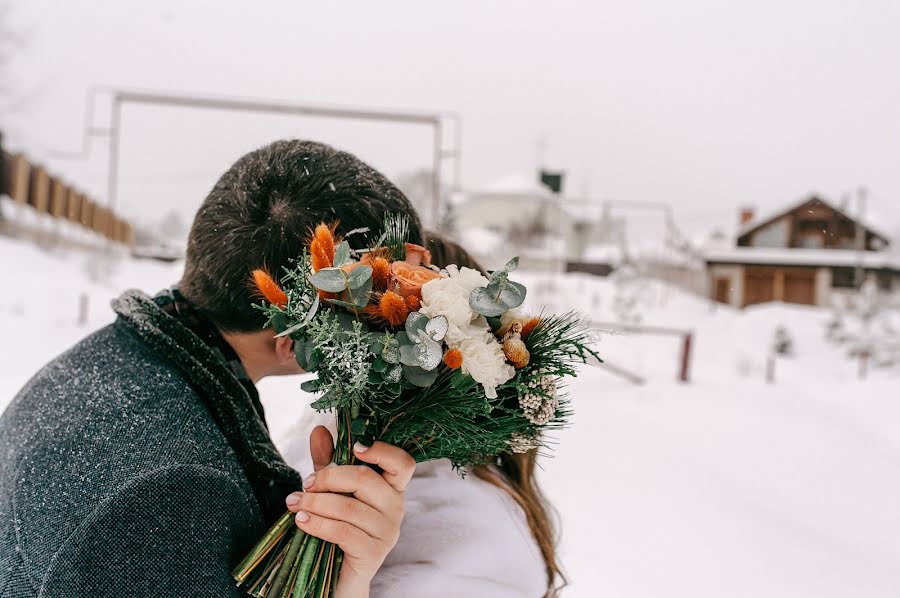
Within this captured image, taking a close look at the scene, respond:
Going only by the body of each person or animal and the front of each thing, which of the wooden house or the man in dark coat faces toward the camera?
the wooden house

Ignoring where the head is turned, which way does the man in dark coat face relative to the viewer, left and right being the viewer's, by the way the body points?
facing to the right of the viewer

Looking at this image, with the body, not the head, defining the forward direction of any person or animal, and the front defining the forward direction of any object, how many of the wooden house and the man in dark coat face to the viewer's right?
1

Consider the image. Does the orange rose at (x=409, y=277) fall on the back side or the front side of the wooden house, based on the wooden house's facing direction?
on the front side

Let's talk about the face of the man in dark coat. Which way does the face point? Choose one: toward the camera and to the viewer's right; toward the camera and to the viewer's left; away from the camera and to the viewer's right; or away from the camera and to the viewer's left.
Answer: away from the camera and to the viewer's right

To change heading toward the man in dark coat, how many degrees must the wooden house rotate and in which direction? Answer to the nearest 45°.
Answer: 0° — it already faces them

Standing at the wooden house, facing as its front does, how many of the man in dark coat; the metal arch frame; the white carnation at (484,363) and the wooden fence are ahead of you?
4

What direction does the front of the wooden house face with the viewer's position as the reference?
facing the viewer

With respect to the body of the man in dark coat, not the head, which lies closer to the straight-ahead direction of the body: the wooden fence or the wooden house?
the wooden house

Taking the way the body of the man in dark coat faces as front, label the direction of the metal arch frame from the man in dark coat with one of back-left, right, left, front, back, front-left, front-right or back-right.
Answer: left

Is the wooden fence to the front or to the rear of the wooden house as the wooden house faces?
to the front

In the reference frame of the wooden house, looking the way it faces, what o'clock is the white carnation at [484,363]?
The white carnation is roughly at 12 o'clock from the wooden house.

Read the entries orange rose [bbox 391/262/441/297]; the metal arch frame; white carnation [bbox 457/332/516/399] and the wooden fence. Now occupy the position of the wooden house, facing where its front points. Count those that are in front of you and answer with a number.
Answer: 4
